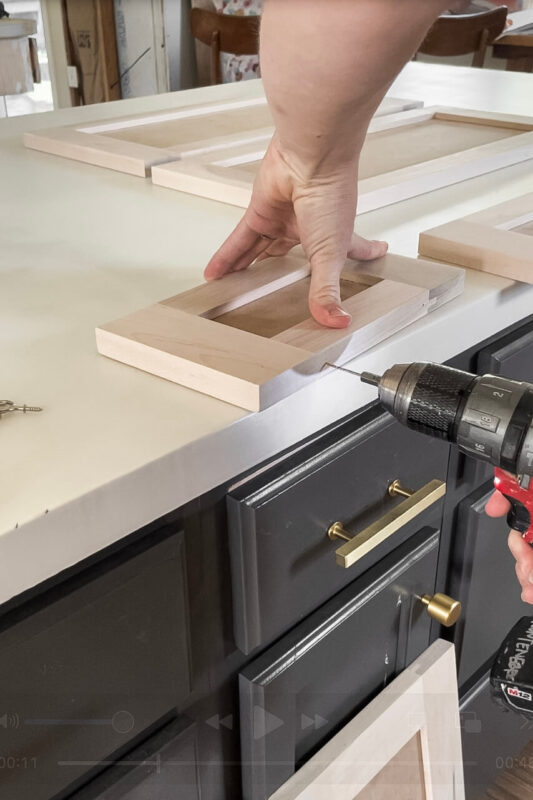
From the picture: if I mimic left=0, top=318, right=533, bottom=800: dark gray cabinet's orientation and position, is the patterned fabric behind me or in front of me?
behind

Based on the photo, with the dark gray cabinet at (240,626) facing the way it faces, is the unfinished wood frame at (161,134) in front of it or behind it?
behind
